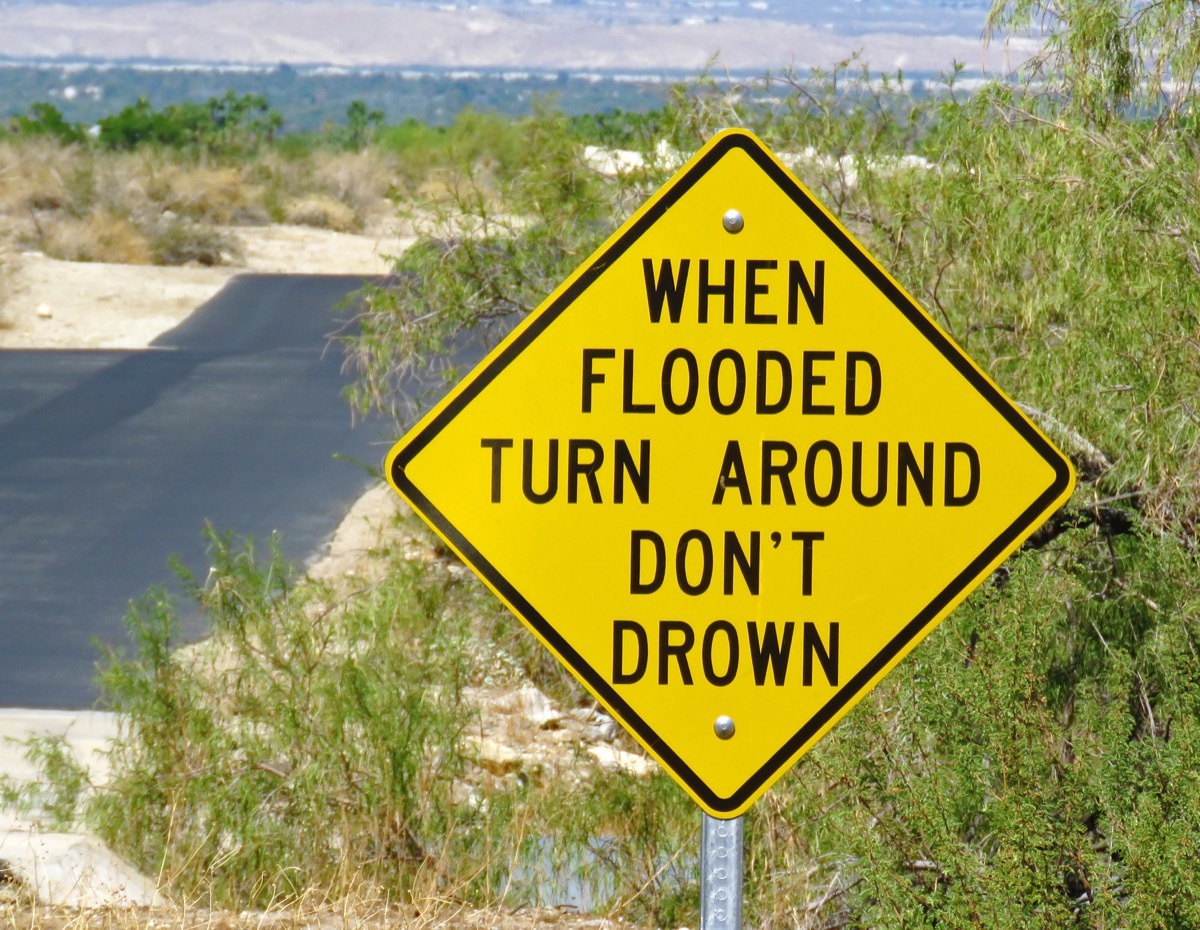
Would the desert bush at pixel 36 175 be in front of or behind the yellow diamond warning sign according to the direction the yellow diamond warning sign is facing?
behind

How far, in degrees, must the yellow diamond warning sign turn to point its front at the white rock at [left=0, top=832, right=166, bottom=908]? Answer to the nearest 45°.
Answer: approximately 135° to its right

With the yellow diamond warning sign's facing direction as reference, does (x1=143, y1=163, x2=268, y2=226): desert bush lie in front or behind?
behind

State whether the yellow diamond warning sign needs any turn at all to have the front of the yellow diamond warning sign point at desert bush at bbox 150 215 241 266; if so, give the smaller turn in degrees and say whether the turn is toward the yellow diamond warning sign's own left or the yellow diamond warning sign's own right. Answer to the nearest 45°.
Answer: approximately 180°

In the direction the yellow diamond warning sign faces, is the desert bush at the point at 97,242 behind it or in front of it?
behind

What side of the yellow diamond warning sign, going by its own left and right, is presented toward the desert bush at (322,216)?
back

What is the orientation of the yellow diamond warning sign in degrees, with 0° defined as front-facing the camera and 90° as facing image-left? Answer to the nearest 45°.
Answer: approximately 0°
